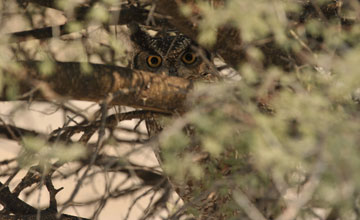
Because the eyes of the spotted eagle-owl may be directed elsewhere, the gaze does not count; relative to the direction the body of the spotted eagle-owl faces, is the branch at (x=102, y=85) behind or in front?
in front

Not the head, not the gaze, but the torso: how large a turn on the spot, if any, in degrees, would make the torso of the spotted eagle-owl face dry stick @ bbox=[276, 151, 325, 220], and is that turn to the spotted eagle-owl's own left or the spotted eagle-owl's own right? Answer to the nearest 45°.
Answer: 0° — it already faces it

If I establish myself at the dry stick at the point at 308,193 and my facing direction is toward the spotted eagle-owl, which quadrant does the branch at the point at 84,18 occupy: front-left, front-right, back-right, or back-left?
front-left

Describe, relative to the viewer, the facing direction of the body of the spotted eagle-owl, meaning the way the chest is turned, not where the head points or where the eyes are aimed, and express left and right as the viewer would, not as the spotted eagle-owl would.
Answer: facing the viewer
